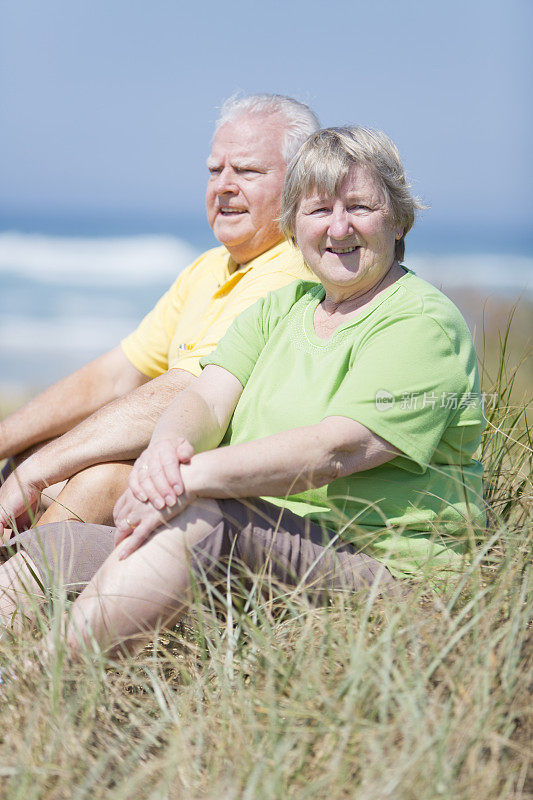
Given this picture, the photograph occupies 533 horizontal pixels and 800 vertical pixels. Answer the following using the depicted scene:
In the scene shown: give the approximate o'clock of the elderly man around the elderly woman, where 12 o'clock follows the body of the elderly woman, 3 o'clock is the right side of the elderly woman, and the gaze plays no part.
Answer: The elderly man is roughly at 4 o'clock from the elderly woman.

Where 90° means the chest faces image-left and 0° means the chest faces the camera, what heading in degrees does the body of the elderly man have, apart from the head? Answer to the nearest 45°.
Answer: approximately 45°

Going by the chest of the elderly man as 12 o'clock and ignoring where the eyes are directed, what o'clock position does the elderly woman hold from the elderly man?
The elderly woman is roughly at 10 o'clock from the elderly man.

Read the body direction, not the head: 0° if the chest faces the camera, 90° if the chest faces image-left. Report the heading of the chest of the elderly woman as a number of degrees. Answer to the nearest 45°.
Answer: approximately 45°

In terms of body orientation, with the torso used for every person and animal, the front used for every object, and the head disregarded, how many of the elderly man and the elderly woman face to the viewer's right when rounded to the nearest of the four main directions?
0

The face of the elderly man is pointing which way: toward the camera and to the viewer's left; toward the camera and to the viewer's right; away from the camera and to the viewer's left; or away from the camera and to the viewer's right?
toward the camera and to the viewer's left
